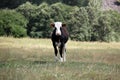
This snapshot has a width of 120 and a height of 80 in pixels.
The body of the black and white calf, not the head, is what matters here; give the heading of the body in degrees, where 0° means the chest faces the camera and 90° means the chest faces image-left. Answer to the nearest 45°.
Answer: approximately 0°
